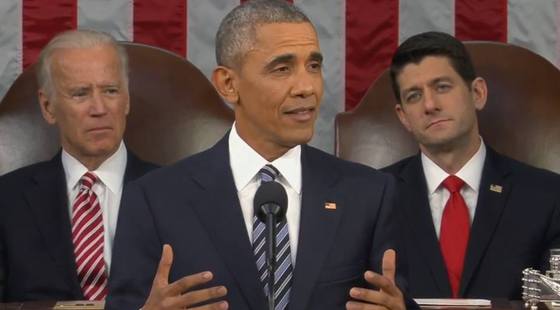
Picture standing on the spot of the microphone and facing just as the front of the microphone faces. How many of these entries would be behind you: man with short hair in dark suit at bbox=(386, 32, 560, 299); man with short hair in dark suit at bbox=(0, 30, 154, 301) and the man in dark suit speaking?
0

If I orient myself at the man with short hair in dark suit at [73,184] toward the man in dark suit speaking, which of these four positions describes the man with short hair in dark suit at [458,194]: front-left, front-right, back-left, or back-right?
front-left

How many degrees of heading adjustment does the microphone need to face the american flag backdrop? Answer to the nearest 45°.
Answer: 0° — it already faces it

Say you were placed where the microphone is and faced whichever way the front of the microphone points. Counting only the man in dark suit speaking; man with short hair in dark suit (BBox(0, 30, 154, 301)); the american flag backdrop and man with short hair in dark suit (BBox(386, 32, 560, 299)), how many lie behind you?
0

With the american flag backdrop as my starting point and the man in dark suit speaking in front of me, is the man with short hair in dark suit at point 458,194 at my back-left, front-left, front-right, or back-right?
front-left

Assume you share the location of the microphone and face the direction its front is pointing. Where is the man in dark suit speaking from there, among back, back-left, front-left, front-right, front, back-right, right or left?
front

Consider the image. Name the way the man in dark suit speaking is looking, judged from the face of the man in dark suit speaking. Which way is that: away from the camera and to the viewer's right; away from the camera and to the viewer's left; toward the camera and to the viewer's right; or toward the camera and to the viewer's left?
toward the camera and to the viewer's right

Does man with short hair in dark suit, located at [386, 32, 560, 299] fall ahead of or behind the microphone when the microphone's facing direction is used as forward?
ahead

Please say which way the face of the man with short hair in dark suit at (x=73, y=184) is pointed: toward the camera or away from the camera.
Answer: toward the camera

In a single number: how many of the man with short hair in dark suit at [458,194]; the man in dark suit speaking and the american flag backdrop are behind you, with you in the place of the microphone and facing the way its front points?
0

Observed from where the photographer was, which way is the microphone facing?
facing away from the viewer

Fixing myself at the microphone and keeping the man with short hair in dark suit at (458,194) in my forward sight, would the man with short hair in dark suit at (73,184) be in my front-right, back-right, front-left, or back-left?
front-left
